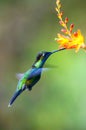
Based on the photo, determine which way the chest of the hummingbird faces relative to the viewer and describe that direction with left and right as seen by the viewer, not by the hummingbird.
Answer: facing to the right of the viewer
